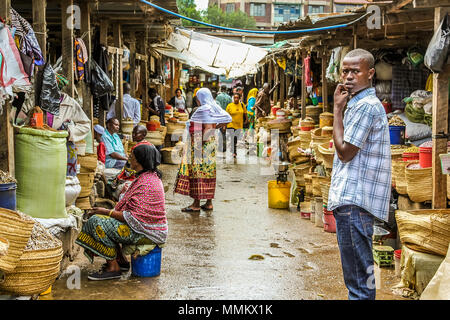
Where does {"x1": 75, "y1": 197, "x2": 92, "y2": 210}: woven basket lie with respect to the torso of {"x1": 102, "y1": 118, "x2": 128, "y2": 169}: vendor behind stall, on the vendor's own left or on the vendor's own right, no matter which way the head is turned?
on the vendor's own right

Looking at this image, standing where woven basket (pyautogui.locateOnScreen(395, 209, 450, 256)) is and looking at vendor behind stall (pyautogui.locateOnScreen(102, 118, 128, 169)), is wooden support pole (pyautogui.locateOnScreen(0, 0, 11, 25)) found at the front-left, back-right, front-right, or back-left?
front-left

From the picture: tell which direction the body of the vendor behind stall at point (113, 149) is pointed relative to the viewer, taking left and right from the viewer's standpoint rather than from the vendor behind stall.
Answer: facing the viewer and to the right of the viewer

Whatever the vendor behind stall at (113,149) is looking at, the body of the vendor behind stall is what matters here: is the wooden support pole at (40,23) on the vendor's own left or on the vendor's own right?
on the vendor's own right

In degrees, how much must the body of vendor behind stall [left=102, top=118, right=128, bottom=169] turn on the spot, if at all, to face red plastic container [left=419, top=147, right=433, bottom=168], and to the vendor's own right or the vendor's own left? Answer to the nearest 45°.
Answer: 0° — they already face it

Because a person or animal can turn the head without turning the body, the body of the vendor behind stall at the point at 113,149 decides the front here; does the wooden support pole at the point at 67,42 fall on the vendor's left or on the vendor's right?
on the vendor's right

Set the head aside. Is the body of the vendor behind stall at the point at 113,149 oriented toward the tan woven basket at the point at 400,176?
yes

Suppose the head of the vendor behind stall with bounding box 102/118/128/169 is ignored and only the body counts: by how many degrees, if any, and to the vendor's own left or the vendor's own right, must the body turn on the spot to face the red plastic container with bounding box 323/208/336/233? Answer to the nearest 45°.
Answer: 0° — they already face it

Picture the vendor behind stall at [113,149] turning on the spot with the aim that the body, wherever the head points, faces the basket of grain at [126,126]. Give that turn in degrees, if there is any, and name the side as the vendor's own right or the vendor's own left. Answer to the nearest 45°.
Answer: approximately 135° to the vendor's own left

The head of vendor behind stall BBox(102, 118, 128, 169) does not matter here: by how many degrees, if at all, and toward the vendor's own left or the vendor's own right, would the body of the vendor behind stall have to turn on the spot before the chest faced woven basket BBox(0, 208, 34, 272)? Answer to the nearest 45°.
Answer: approximately 45° to the vendor's own right

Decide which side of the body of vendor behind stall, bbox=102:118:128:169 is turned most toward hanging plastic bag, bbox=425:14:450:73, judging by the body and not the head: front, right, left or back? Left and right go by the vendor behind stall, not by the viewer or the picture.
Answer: front

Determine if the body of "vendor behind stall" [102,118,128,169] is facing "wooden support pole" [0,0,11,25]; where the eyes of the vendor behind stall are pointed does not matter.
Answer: no

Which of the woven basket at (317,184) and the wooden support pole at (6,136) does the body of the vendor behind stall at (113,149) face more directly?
the woven basket

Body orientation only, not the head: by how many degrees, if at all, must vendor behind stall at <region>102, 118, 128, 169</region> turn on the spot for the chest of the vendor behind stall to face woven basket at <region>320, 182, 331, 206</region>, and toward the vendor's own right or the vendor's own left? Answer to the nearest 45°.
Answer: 0° — they already face it

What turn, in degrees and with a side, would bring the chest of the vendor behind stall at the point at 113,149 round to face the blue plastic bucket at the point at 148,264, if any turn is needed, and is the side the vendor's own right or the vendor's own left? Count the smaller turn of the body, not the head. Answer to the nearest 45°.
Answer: approximately 45° to the vendor's own right

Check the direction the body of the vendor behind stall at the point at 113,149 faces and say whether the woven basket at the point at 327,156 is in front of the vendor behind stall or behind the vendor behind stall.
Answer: in front

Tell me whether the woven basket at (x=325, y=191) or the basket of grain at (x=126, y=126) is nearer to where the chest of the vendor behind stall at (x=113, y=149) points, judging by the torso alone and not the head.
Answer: the woven basket
